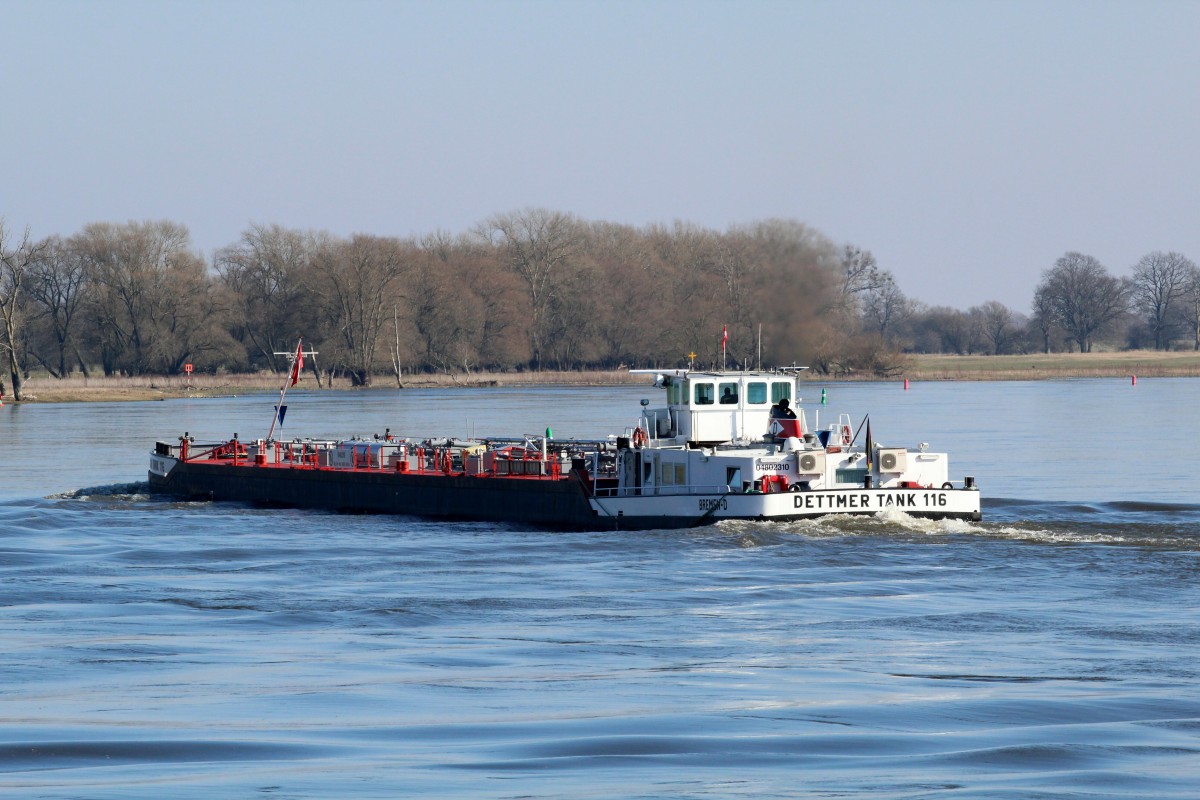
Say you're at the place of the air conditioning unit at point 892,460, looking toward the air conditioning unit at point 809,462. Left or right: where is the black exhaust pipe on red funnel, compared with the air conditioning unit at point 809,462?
right

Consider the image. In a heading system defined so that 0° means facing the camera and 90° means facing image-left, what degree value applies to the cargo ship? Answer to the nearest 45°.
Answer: approximately 135°
